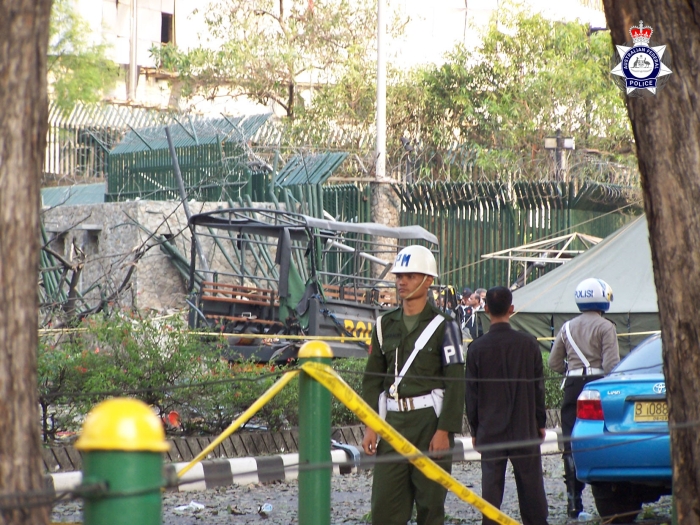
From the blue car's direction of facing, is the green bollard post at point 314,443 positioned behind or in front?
behind

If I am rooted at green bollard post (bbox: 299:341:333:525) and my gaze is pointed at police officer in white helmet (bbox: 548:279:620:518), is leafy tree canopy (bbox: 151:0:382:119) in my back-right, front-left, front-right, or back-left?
front-left

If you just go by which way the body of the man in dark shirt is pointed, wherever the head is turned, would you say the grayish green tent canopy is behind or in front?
in front

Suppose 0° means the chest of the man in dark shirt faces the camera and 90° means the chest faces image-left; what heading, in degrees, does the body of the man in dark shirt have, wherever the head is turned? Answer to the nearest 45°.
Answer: approximately 180°

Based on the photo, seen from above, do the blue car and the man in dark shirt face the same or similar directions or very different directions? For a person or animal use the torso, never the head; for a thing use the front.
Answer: same or similar directions

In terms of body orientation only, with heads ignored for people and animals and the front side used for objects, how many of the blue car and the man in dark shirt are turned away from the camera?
2

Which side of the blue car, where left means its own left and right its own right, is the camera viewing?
back

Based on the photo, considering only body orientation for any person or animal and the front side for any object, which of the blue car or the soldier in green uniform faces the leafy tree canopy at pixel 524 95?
the blue car

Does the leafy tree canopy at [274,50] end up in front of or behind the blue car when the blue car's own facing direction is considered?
in front

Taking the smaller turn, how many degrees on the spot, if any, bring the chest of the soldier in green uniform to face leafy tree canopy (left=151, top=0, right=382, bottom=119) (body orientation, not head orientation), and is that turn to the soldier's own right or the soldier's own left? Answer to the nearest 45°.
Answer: approximately 135° to the soldier's own right

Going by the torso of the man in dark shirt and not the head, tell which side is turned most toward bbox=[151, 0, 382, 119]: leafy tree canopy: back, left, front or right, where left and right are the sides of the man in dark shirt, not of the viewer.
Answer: front

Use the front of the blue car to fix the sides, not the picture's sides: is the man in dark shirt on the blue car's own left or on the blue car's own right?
on the blue car's own left

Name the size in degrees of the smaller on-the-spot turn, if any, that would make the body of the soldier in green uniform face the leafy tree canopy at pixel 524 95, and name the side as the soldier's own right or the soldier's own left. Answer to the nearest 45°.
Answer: approximately 135° to the soldier's own right

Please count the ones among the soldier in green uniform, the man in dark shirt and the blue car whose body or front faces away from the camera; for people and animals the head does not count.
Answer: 2

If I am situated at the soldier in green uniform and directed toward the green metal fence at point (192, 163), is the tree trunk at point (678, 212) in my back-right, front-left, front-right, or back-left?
back-right

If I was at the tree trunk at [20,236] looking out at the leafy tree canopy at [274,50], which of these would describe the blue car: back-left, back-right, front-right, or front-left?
front-right

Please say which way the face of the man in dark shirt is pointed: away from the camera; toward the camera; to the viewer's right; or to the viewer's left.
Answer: away from the camera

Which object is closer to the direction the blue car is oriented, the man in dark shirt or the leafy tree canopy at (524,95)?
the leafy tree canopy

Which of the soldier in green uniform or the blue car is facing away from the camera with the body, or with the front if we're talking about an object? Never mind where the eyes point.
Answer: the blue car
